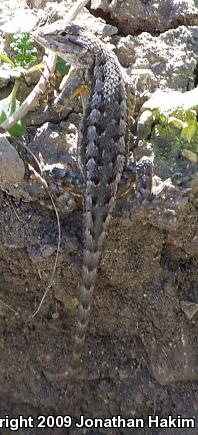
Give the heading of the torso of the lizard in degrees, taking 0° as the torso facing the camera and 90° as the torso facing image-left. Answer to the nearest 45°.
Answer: approximately 180°
